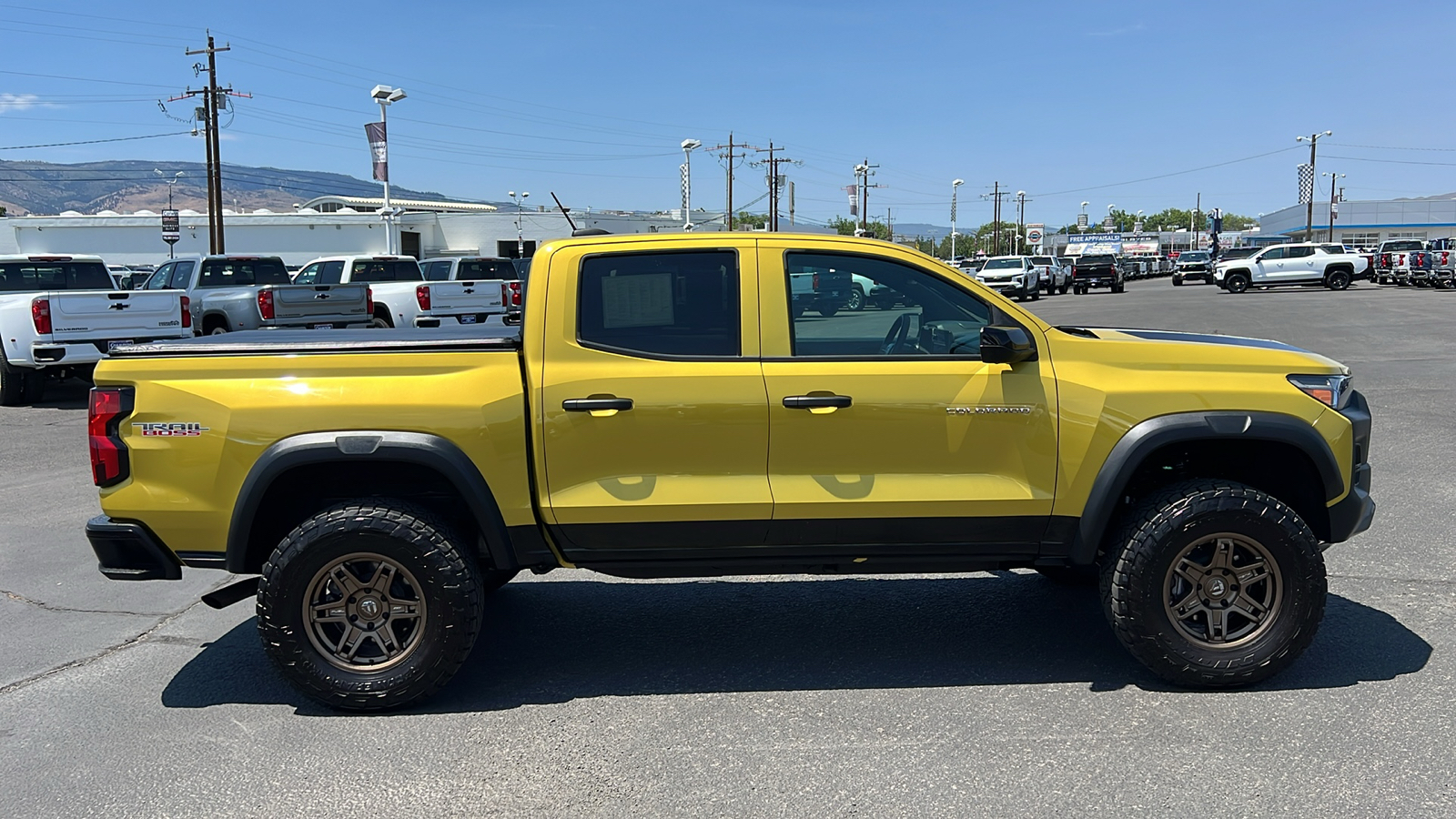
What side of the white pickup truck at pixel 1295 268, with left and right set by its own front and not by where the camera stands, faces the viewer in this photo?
left

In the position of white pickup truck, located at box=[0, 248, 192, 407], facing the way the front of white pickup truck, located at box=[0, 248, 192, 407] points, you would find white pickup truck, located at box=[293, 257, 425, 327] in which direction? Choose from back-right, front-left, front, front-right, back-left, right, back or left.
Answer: right

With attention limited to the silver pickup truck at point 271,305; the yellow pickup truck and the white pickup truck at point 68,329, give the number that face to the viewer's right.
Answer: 1

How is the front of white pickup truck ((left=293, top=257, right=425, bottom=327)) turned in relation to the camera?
facing away from the viewer and to the left of the viewer

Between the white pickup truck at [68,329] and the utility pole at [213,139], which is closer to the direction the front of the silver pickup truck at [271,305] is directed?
the utility pole

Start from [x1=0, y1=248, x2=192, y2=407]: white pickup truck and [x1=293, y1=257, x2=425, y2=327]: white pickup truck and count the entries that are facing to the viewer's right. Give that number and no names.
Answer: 0

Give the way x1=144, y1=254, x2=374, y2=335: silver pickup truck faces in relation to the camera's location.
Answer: facing away from the viewer and to the left of the viewer

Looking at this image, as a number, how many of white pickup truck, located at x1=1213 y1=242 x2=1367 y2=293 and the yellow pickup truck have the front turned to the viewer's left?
1

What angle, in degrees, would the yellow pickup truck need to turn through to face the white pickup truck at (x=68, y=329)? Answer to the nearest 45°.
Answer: approximately 135° to its left

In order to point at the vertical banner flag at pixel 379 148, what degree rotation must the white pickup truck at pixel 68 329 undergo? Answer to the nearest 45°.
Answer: approximately 45° to its right

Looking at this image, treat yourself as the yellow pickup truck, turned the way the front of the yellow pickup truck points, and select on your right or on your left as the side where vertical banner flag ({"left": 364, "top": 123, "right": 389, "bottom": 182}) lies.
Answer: on your left

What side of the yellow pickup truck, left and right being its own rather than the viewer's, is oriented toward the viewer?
right

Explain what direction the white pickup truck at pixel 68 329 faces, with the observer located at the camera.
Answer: facing away from the viewer and to the left of the viewer
